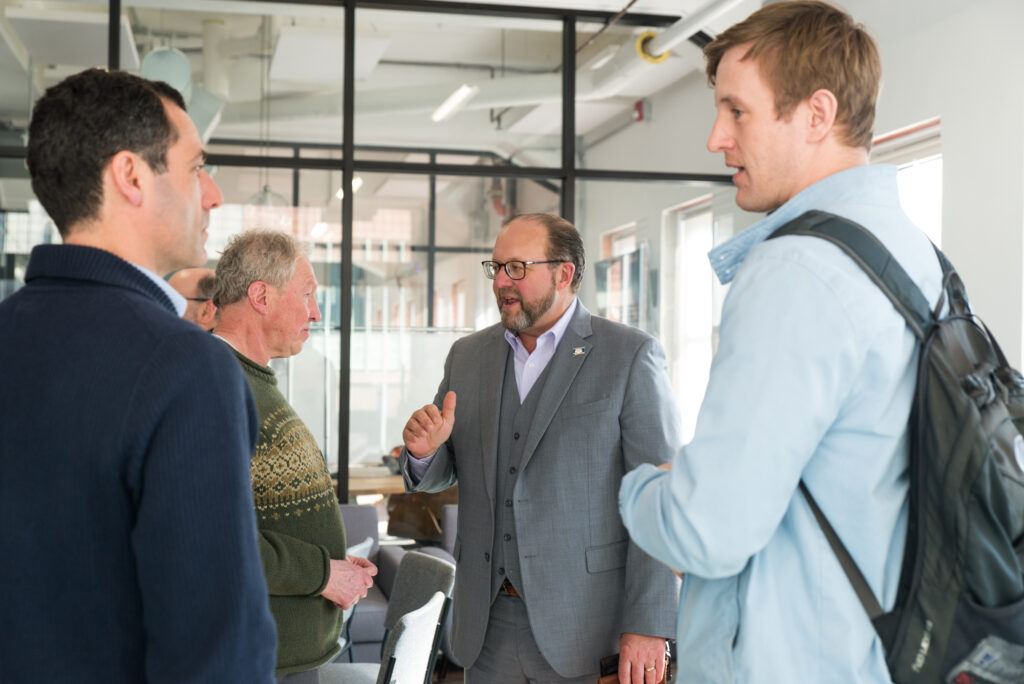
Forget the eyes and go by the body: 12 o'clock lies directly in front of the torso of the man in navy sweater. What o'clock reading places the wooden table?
The wooden table is roughly at 11 o'clock from the man in navy sweater.

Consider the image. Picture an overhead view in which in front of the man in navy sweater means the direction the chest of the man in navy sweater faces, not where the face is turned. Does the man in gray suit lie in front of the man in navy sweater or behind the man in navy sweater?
in front

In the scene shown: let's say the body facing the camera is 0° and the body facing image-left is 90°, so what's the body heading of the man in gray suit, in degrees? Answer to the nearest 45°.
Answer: approximately 45°

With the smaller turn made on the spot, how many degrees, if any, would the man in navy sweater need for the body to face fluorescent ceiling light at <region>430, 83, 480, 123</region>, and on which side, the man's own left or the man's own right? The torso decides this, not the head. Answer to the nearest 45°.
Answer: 0° — they already face it

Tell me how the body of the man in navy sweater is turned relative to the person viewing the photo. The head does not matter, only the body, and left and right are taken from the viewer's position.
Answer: facing away from the viewer and to the right of the viewer

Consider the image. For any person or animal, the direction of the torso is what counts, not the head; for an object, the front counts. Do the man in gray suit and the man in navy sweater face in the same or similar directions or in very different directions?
very different directions

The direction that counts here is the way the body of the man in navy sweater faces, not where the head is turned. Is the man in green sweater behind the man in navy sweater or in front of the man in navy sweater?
in front

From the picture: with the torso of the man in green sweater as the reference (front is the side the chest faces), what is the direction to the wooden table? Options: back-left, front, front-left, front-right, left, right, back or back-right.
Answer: left

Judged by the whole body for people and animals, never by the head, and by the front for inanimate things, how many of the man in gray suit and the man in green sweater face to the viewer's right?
1

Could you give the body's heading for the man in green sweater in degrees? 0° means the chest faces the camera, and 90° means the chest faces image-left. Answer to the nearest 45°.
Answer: approximately 270°

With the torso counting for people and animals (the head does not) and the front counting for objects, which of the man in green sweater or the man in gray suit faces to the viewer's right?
the man in green sweater
